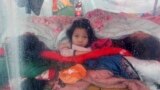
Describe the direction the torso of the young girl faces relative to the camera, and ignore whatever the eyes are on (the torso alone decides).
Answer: toward the camera

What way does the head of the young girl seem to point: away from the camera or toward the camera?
toward the camera
